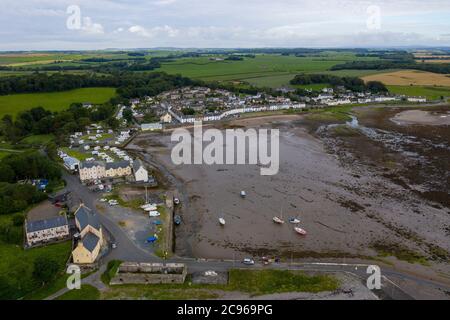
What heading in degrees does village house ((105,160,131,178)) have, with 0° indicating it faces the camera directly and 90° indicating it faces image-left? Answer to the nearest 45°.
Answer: approximately 0°

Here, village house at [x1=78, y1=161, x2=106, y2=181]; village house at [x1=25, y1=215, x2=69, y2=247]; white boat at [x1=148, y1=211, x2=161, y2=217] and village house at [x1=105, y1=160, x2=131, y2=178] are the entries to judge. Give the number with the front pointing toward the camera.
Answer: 3

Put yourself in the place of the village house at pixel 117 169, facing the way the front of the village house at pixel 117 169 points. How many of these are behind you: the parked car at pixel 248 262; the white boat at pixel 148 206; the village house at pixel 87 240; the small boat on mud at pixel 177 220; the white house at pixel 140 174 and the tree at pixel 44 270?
0

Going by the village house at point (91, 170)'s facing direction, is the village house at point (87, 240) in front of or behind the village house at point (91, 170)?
in front

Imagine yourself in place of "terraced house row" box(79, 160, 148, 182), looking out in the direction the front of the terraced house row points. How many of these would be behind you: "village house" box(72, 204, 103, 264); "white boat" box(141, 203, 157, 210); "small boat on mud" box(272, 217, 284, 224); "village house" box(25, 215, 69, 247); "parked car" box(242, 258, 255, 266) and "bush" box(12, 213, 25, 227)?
0

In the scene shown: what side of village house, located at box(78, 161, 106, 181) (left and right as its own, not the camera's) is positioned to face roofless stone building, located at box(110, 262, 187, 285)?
front

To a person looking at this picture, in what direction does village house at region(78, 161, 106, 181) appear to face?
facing the viewer

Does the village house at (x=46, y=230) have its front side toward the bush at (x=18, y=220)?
no

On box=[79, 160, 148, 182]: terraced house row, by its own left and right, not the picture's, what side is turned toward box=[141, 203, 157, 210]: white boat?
front

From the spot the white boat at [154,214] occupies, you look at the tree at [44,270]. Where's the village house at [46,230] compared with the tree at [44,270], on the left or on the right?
right

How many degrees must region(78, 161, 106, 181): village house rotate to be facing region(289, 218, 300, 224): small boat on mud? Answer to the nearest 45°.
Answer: approximately 45° to its left

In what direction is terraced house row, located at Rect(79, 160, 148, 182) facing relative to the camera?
toward the camera

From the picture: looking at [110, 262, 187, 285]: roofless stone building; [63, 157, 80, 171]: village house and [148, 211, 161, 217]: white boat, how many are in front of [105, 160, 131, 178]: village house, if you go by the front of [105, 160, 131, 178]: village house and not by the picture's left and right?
2

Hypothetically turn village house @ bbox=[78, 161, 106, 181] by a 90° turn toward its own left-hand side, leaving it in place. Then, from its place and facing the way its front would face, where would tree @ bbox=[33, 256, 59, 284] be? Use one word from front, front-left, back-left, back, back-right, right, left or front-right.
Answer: right

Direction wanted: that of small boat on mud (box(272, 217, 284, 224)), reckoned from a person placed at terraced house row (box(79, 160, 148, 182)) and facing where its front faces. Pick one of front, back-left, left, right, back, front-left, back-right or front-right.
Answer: front-left

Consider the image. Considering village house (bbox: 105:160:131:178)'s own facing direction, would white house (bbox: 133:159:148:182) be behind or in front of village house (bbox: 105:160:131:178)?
in front

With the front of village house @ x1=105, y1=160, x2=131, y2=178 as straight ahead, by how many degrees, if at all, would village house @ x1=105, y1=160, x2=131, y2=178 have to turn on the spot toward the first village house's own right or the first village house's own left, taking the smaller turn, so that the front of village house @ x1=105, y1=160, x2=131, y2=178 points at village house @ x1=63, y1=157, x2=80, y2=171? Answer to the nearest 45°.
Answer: approximately 135° to the first village house's own right
